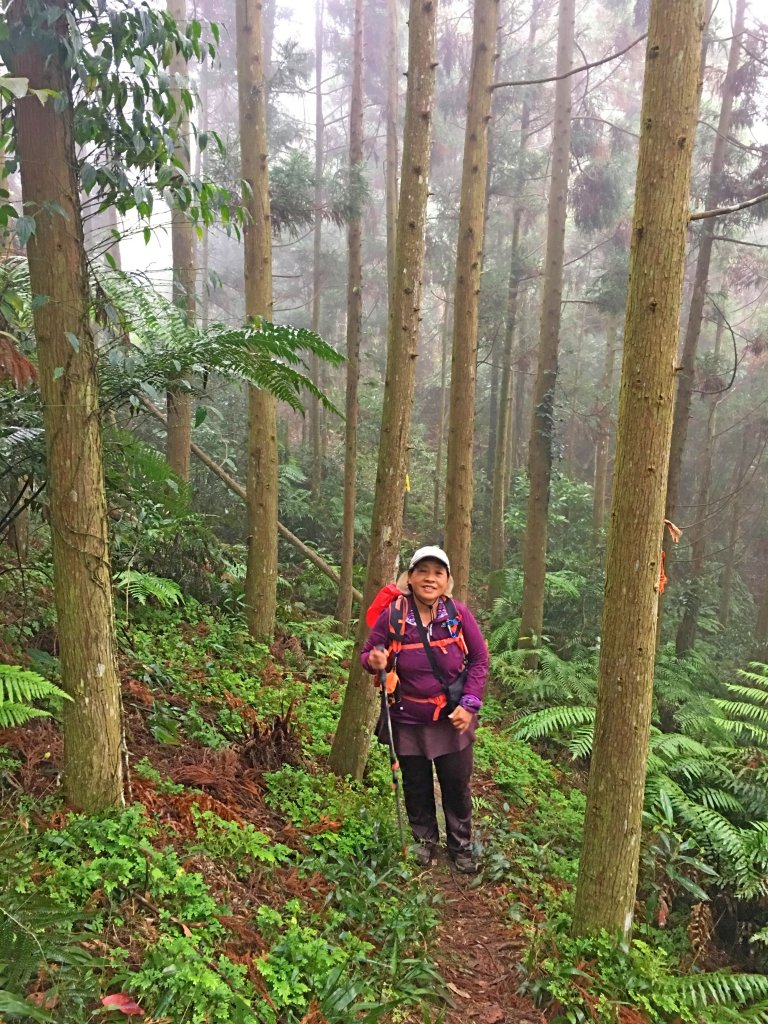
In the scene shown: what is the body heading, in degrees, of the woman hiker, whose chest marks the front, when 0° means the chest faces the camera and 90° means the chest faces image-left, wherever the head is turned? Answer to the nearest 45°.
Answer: approximately 0°

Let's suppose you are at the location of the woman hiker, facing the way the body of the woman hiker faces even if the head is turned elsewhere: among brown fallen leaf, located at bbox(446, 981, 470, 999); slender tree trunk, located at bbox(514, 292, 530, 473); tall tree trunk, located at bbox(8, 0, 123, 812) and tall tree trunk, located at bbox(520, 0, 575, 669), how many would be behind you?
2

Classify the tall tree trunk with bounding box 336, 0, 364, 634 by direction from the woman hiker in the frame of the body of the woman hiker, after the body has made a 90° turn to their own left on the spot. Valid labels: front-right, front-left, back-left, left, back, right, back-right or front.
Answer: left

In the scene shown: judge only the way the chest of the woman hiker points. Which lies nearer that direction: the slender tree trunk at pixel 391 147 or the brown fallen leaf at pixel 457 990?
the brown fallen leaf

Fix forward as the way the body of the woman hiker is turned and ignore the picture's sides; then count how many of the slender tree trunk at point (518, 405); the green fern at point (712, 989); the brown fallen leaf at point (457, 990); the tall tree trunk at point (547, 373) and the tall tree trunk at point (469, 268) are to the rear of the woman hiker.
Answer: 3

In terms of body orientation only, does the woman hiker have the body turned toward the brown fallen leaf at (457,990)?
yes

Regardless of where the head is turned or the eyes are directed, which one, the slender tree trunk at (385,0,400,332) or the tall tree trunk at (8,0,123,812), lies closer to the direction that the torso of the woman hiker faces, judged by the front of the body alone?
the tall tree trunk

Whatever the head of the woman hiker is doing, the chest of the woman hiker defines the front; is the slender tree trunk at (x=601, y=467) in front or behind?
behind

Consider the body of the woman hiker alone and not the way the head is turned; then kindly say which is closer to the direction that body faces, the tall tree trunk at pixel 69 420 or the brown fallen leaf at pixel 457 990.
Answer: the brown fallen leaf
